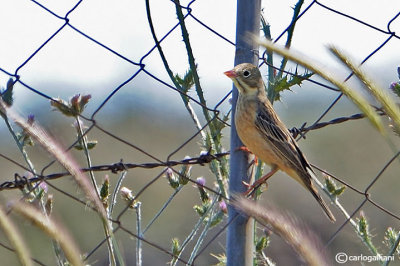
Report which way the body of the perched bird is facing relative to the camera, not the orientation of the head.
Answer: to the viewer's left
